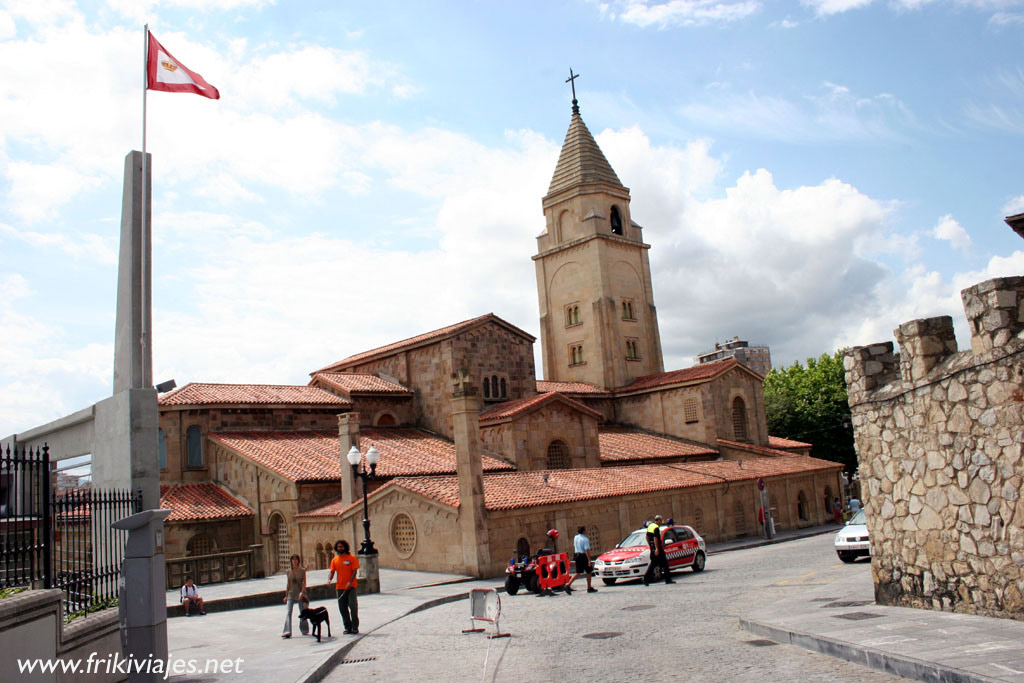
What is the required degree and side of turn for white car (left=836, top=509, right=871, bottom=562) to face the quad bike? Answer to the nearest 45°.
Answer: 0° — it already faces it

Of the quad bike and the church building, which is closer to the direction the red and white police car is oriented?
the quad bike

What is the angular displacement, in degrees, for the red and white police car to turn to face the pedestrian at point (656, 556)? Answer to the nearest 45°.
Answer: approximately 45° to its left

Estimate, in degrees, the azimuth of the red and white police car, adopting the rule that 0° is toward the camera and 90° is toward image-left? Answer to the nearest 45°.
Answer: approximately 45°

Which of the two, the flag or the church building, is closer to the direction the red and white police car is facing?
the flag

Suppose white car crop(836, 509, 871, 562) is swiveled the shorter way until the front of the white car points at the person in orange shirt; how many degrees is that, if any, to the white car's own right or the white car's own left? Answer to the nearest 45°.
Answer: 0° — it already faces them

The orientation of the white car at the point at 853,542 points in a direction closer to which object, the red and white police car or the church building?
the red and white police car

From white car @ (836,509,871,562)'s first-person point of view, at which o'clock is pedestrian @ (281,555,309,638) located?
The pedestrian is roughly at 12 o'clock from the white car.
